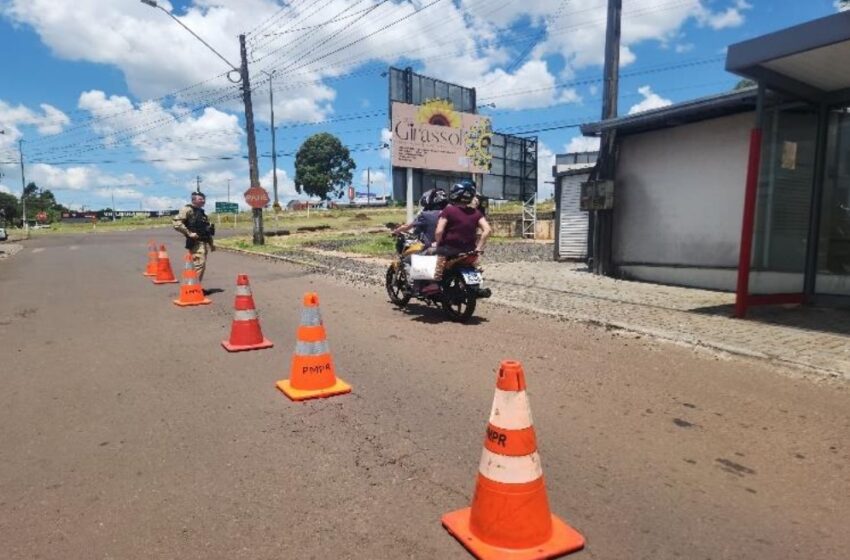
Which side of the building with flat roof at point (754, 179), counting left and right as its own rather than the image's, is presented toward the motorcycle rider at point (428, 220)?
front

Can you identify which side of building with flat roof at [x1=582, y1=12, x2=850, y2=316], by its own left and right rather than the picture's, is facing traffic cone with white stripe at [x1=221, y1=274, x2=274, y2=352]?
front

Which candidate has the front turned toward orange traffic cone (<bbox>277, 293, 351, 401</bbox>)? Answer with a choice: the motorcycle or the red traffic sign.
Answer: the red traffic sign

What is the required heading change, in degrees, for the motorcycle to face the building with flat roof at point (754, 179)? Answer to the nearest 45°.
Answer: approximately 135° to its right

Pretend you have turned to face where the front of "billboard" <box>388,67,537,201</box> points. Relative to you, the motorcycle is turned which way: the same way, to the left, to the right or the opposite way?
the opposite way

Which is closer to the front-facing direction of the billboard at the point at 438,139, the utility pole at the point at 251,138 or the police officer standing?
the police officer standing

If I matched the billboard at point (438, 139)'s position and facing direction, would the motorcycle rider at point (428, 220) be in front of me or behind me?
in front

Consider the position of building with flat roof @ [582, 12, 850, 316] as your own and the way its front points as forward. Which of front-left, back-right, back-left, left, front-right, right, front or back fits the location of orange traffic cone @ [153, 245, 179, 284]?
front-right

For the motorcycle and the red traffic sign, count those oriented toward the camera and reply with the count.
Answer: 1

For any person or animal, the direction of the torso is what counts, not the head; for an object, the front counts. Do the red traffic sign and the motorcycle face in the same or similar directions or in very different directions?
very different directions

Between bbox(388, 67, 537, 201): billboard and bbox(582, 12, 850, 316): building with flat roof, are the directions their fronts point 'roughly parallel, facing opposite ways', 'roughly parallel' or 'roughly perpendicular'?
roughly perpendicular

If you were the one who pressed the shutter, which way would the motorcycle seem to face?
facing away from the viewer and to the left of the viewer
